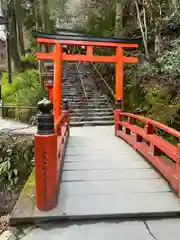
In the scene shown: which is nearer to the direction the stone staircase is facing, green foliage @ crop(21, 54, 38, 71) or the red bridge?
the red bridge

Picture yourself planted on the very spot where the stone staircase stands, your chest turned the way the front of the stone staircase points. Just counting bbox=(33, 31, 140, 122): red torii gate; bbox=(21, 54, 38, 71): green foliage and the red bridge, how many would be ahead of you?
2

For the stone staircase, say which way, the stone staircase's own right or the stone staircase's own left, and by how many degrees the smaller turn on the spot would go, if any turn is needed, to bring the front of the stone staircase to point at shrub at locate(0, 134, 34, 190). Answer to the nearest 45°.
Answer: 0° — it already faces it

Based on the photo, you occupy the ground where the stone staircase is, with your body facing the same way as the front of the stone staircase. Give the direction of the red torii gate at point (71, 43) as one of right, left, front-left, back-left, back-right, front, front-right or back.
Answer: front

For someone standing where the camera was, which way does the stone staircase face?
facing the viewer

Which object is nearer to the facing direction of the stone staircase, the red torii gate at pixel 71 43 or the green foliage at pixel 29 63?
the red torii gate

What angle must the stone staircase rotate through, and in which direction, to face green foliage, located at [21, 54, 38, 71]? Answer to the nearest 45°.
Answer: approximately 135° to its right

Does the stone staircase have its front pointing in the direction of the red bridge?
yes

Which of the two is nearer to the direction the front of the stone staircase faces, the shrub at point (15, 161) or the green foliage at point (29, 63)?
the shrub
